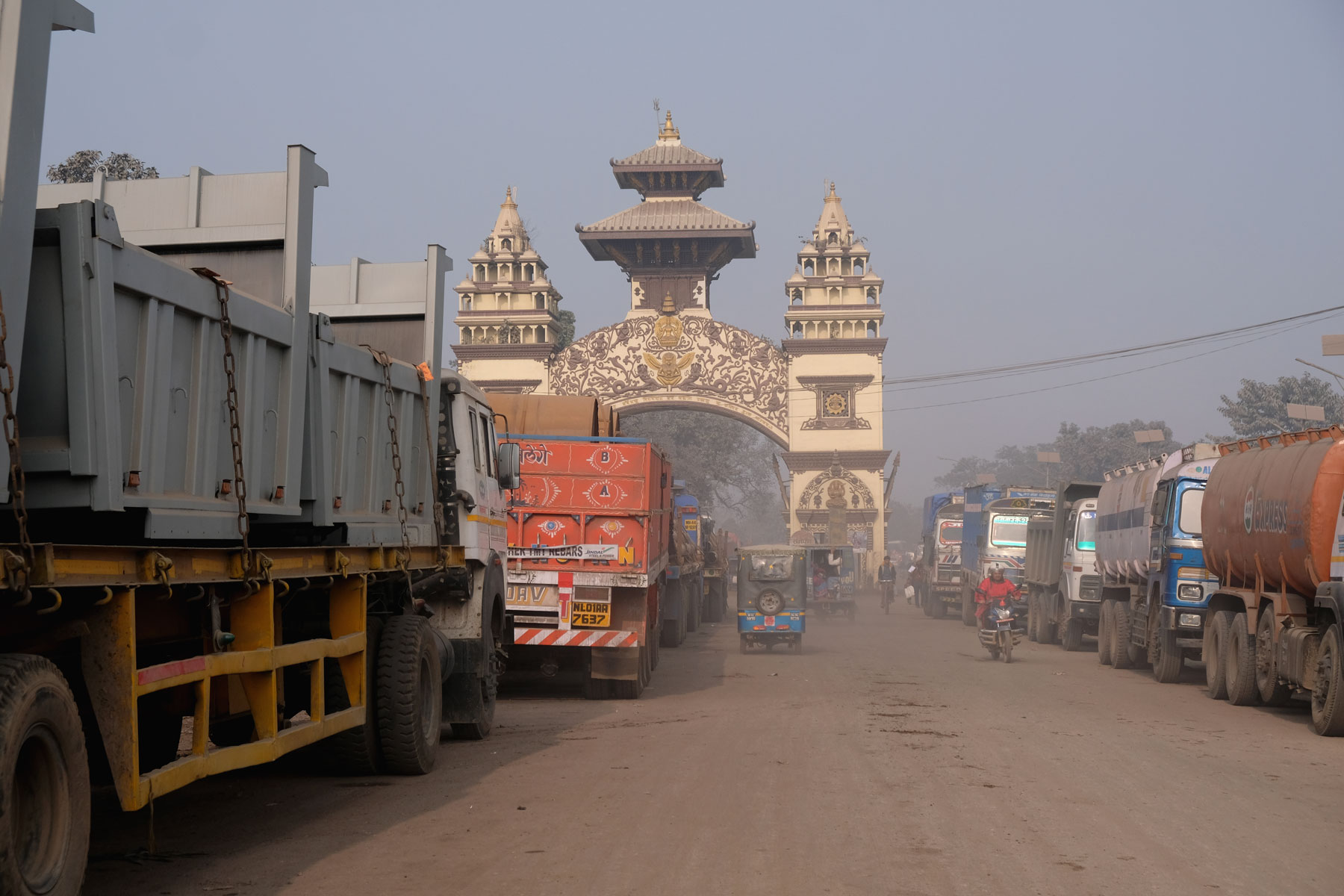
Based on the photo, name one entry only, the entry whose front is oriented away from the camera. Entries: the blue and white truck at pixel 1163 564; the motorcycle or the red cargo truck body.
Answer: the red cargo truck body

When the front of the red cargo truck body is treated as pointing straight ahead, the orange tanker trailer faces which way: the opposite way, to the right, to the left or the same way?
the opposite way

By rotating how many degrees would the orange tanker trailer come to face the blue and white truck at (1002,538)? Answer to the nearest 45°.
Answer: approximately 135° to its left

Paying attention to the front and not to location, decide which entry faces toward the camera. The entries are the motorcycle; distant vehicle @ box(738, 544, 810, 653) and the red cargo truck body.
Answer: the motorcycle

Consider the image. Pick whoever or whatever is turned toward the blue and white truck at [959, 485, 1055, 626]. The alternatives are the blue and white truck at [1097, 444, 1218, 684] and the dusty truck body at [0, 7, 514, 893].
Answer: the dusty truck body

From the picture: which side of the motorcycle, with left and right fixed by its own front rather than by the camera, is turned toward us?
front

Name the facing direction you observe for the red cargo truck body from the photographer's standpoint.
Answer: facing away from the viewer

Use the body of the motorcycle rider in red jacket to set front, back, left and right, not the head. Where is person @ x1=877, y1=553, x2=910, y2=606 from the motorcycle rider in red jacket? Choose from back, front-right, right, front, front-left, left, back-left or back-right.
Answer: back

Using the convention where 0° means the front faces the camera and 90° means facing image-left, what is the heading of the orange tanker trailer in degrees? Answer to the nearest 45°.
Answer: approximately 315°

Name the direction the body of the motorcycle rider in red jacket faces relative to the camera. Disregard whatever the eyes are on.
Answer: toward the camera

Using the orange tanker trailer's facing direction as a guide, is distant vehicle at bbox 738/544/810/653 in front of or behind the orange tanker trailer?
behind

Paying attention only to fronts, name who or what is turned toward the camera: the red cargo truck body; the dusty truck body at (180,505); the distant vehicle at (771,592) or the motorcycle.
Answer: the motorcycle
